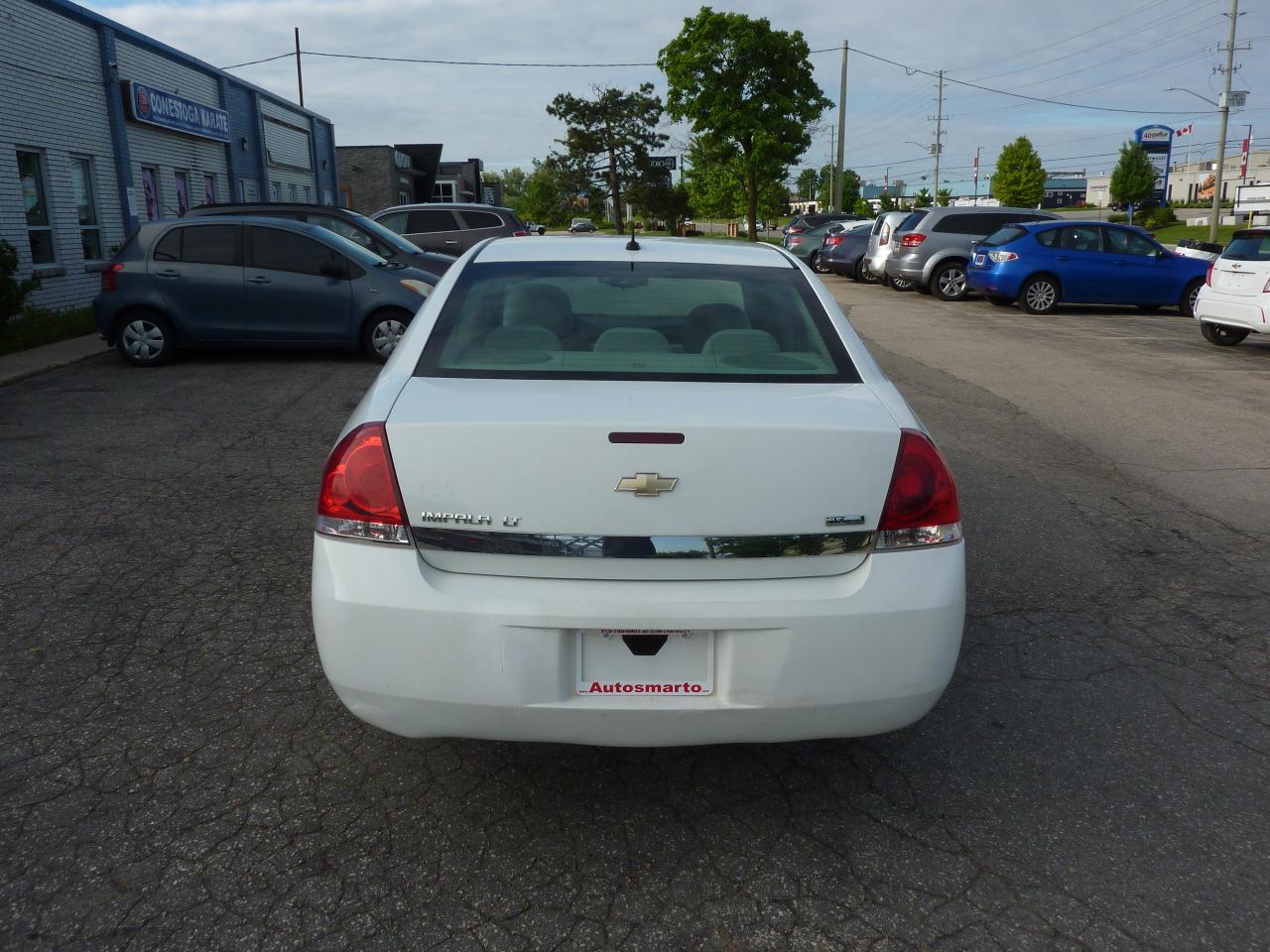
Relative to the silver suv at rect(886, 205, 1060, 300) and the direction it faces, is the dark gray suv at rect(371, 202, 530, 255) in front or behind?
behind

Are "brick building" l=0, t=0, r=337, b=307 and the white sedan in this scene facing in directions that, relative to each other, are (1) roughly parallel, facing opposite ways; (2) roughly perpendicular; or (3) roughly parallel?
roughly perpendicular

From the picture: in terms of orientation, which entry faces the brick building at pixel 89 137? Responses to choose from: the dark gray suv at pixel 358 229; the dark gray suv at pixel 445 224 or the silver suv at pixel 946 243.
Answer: the dark gray suv at pixel 445 224

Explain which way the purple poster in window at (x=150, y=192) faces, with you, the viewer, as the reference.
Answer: facing the viewer and to the right of the viewer

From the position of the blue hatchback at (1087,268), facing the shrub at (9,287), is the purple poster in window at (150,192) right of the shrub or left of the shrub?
right

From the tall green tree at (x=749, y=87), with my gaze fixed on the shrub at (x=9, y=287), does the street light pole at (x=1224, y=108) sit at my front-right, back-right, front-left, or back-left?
back-left

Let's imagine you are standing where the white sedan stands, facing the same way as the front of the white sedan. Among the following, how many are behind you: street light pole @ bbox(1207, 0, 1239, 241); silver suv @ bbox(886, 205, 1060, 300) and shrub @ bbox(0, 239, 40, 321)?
0

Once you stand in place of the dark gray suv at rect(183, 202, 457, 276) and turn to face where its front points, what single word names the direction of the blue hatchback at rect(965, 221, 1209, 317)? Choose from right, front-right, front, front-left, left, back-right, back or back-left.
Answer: front

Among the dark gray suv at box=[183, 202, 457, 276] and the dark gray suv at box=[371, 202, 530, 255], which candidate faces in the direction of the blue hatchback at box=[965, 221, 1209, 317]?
the dark gray suv at box=[183, 202, 457, 276]

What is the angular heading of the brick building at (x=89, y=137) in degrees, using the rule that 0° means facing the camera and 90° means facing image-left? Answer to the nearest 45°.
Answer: approximately 315°

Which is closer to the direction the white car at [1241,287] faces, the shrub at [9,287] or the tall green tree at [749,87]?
the tall green tree

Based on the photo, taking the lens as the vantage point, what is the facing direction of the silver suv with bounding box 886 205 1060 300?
facing away from the viewer and to the right of the viewer

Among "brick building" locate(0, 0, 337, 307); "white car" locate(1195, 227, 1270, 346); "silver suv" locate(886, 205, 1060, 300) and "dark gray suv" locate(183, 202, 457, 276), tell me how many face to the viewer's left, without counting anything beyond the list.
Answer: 0

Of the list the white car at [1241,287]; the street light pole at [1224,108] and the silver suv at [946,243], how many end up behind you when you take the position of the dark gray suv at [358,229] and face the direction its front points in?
0

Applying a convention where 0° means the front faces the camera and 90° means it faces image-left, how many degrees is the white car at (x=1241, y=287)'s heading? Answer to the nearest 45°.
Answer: approximately 225°

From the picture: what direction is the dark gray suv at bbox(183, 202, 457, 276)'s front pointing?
to the viewer's right

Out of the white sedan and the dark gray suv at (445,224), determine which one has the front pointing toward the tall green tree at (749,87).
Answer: the white sedan

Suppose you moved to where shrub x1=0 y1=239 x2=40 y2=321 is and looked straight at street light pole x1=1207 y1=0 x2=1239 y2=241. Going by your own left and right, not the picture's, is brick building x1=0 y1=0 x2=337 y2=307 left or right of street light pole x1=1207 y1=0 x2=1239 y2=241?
left

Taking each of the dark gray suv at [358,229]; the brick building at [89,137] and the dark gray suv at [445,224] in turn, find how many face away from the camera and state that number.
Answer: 0

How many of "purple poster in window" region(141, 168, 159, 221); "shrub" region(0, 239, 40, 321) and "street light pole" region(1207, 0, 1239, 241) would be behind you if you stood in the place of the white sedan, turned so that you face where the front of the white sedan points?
0

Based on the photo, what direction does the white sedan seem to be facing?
away from the camera

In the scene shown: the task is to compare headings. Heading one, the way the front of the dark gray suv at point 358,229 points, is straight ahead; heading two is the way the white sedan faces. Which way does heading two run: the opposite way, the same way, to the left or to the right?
to the left
